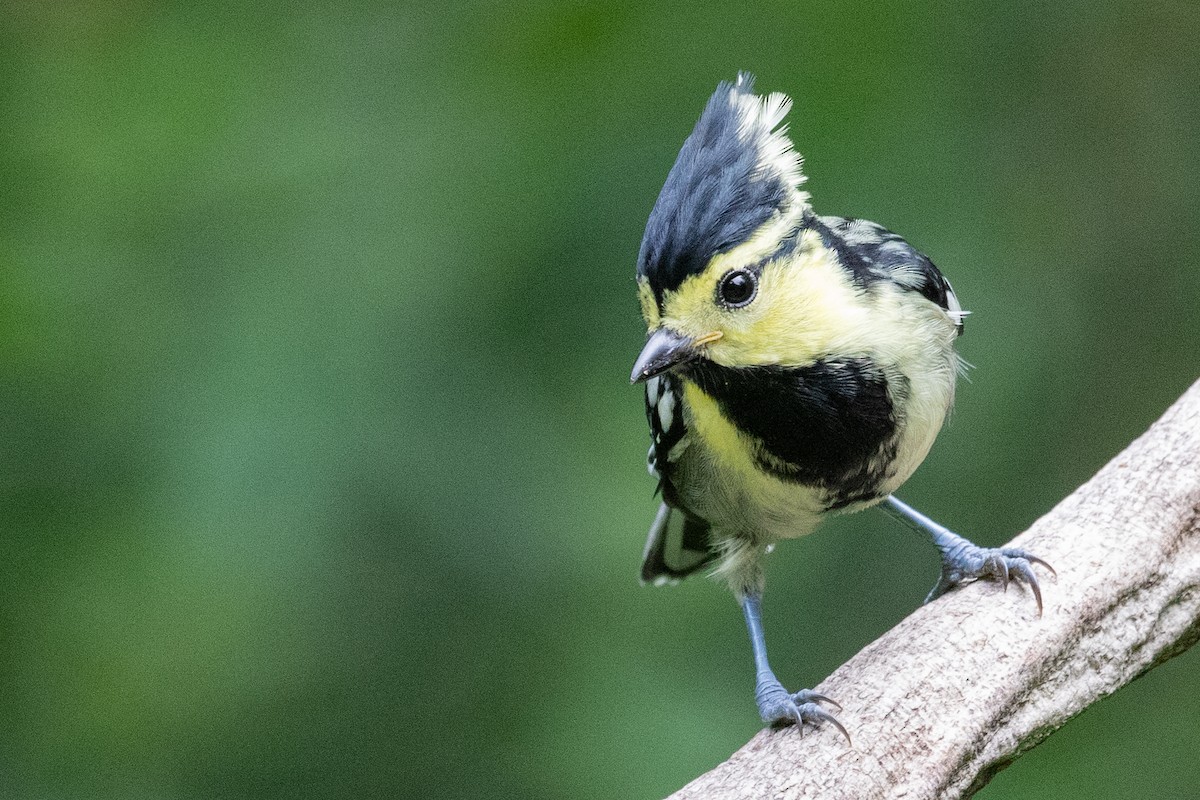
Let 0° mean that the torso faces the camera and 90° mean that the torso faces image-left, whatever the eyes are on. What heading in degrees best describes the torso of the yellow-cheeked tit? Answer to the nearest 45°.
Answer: approximately 0°
